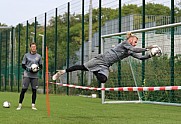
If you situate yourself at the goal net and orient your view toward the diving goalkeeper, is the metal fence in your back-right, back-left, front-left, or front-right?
back-right

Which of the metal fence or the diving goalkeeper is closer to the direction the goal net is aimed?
the diving goalkeeper

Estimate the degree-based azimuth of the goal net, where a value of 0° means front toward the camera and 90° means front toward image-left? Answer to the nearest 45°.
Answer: approximately 45°

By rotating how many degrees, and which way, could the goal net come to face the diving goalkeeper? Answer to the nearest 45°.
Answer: approximately 45° to its left

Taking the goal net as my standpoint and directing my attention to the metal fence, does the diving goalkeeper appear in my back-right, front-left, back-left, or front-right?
back-left
